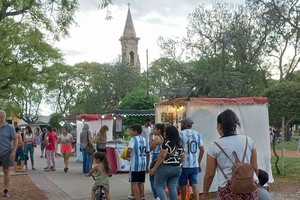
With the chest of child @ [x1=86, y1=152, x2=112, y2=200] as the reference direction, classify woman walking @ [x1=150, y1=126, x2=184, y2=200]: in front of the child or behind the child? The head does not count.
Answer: behind

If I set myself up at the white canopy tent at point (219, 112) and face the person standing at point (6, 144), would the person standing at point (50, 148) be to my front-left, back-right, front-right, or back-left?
front-right

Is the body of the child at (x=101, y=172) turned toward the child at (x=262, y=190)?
no

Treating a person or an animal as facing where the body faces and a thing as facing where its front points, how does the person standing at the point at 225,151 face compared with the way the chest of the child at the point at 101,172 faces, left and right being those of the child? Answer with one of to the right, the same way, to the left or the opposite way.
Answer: the same way

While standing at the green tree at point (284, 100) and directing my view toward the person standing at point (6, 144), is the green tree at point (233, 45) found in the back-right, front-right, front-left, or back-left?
back-right

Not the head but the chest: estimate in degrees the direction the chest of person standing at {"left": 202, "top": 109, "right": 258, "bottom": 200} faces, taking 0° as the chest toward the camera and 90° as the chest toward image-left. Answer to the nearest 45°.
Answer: approximately 135°

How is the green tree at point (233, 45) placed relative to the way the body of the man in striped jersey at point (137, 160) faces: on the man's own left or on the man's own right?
on the man's own right

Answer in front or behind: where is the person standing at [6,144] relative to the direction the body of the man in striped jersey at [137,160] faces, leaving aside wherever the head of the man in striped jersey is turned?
in front

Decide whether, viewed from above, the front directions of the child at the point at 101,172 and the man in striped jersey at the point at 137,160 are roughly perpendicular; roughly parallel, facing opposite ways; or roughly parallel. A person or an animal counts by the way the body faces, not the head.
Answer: roughly parallel

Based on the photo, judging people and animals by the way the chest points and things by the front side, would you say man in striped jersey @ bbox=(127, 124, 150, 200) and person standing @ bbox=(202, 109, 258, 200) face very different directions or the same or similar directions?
same or similar directions

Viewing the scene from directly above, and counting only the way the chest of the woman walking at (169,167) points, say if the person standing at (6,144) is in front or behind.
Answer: in front

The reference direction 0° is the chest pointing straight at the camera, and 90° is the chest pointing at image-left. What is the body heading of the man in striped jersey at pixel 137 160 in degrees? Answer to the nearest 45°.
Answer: approximately 135°

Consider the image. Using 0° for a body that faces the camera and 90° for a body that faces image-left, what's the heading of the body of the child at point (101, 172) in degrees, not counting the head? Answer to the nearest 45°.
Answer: approximately 135°
